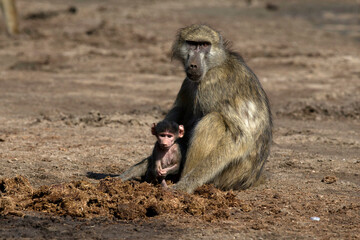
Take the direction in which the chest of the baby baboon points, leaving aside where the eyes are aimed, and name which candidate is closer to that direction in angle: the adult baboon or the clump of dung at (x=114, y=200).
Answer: the clump of dung

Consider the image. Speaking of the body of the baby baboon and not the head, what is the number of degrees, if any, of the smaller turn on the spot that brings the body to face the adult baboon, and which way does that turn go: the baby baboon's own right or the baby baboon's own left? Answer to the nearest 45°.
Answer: approximately 90° to the baby baboon's own left

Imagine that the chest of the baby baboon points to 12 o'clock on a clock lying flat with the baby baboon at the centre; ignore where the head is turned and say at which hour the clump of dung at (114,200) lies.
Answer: The clump of dung is roughly at 1 o'clock from the baby baboon.

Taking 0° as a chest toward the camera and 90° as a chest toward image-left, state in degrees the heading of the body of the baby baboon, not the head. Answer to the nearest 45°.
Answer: approximately 0°
